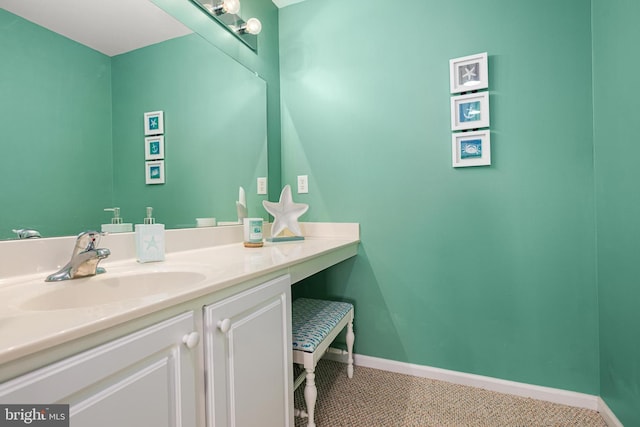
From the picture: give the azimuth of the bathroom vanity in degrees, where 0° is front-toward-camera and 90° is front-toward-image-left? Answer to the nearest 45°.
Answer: approximately 315°

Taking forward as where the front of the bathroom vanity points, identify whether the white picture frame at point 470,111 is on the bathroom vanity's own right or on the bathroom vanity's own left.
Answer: on the bathroom vanity's own left

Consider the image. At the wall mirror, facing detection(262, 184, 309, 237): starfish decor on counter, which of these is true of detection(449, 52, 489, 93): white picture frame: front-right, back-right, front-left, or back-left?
front-right

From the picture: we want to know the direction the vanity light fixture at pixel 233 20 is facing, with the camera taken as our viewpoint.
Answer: facing the viewer and to the right of the viewer

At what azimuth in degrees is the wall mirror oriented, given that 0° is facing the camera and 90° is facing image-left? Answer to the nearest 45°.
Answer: approximately 315°

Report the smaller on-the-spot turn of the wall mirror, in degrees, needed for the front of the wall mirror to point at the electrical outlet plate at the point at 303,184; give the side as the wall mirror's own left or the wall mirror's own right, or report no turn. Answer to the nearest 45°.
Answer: approximately 90° to the wall mirror's own left
